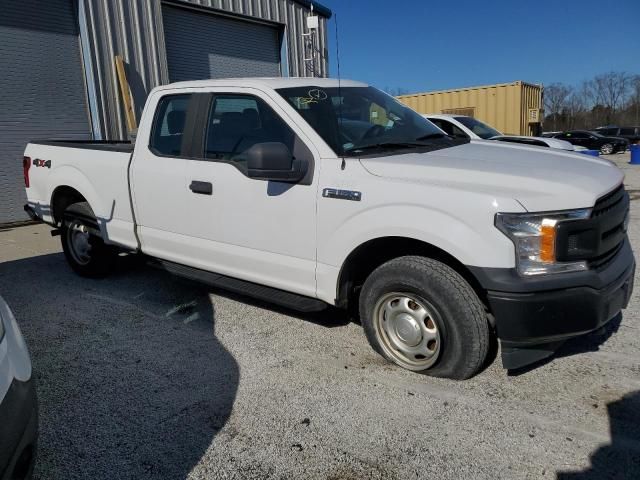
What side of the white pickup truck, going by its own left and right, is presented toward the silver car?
right

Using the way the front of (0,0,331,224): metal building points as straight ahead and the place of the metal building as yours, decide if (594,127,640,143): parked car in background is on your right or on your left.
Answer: on your left

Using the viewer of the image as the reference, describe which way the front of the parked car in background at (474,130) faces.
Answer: facing the viewer and to the right of the viewer

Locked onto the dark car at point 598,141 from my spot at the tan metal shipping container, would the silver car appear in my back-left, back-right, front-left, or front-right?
back-right

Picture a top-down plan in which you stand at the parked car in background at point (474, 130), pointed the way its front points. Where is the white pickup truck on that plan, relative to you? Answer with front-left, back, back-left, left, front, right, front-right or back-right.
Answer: front-right

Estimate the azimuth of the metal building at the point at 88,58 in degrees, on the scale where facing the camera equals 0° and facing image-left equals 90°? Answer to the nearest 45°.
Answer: approximately 315°

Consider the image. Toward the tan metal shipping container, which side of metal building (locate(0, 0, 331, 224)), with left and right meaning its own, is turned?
left
